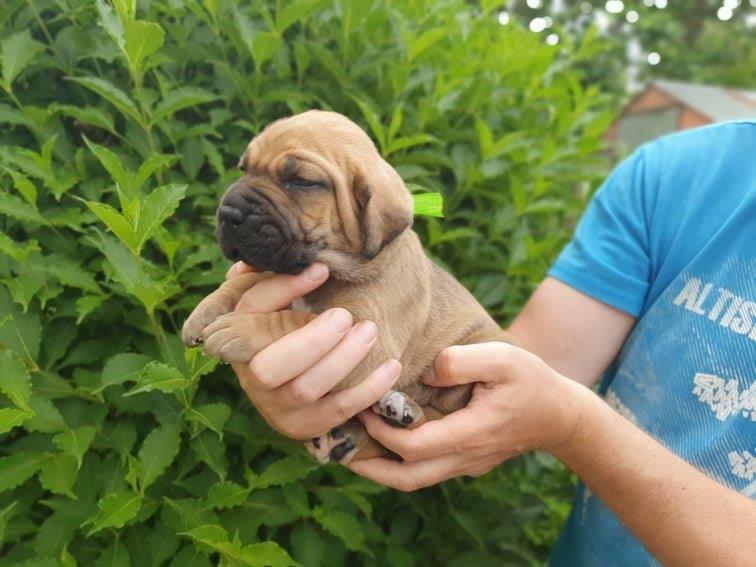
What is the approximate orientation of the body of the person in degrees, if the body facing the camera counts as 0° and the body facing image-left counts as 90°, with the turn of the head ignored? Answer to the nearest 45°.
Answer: approximately 45°
